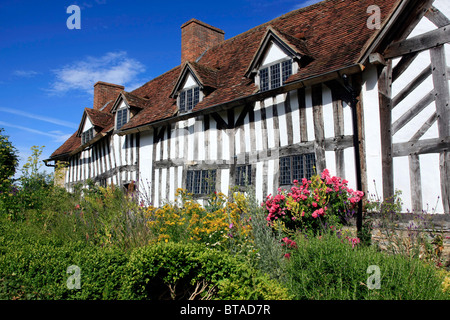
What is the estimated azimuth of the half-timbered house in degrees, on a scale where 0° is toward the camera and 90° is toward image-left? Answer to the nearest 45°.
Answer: approximately 45°

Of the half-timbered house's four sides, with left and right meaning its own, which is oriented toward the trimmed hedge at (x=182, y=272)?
front
